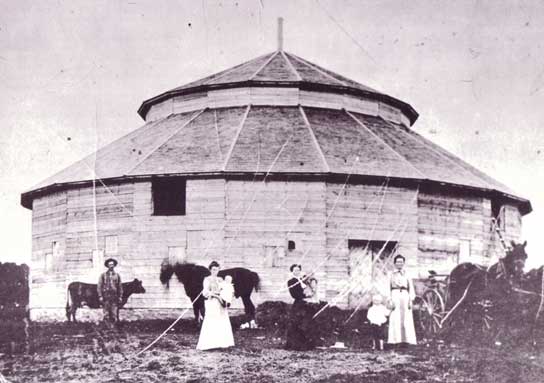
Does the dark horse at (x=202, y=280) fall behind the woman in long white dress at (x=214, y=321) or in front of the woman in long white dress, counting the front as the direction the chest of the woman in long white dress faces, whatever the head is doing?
behind

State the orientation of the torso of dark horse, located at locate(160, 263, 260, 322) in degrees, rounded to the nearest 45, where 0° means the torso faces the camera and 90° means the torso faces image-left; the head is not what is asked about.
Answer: approximately 90°

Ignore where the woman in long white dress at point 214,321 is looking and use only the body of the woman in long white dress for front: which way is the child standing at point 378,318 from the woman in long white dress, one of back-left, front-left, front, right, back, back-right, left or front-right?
left

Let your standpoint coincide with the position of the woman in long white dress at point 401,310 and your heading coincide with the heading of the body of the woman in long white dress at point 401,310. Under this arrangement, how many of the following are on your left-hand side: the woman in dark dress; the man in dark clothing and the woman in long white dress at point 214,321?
0

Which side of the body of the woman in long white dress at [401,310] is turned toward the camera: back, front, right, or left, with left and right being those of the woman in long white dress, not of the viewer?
front

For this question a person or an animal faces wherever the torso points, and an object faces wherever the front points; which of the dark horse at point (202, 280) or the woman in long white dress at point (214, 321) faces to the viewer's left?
the dark horse

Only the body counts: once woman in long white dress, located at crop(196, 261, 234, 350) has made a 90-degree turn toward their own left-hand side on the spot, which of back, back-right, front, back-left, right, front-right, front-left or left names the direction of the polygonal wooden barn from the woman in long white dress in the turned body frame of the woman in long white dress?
left

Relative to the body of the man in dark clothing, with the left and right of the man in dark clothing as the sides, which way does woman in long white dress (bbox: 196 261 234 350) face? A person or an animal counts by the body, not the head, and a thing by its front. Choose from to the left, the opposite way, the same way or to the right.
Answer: the same way

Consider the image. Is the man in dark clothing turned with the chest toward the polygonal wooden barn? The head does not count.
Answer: no

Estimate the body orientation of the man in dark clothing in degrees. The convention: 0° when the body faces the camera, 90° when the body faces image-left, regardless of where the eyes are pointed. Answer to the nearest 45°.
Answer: approximately 0°

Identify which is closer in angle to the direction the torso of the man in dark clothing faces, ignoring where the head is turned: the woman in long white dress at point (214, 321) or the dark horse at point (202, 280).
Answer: the woman in long white dress

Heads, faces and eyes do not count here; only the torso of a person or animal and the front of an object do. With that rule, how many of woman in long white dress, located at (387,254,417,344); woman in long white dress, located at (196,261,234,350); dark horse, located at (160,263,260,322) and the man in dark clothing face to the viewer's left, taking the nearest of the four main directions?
1

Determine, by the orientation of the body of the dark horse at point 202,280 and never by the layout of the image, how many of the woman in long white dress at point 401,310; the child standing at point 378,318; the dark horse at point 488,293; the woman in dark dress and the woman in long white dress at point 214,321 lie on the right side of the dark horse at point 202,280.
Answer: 0

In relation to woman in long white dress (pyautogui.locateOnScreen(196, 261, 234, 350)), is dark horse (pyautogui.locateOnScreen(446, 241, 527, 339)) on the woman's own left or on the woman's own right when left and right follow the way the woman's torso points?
on the woman's own left

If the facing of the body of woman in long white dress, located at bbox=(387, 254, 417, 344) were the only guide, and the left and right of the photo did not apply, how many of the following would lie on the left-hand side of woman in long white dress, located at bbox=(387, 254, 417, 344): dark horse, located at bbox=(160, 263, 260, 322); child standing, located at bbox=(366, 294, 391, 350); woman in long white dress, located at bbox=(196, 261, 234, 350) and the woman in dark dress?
0

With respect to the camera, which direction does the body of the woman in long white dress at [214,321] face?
toward the camera
